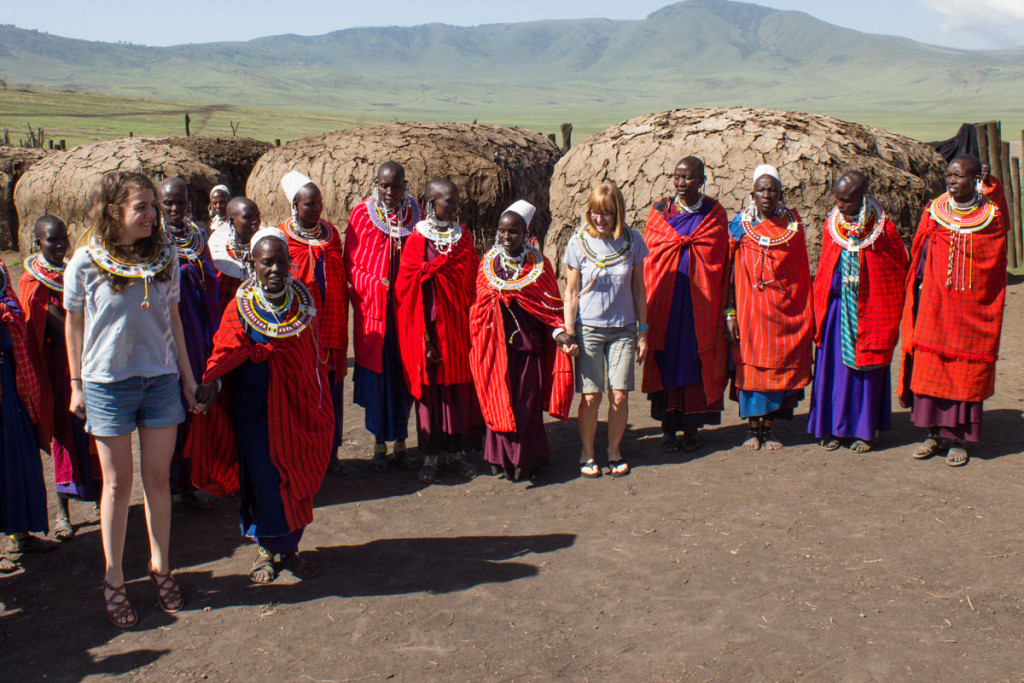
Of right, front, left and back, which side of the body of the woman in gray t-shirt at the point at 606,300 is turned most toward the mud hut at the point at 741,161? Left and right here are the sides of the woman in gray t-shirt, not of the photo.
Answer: back

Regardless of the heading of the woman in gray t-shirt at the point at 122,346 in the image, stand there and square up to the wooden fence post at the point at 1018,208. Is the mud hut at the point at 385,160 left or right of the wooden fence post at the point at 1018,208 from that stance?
left

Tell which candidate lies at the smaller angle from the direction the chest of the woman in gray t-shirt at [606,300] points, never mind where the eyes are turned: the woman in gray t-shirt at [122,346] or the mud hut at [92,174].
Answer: the woman in gray t-shirt

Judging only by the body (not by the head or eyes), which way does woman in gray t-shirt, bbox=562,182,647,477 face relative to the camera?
toward the camera

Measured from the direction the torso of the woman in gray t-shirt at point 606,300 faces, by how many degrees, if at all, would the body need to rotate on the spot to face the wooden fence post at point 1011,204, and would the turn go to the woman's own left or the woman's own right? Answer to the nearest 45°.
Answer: approximately 135° to the woman's own left

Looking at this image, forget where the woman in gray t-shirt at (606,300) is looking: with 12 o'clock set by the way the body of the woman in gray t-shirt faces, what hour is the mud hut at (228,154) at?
The mud hut is roughly at 5 o'clock from the woman in gray t-shirt.

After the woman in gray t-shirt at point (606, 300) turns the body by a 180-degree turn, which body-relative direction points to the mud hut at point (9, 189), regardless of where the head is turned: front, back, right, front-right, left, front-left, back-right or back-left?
front-left

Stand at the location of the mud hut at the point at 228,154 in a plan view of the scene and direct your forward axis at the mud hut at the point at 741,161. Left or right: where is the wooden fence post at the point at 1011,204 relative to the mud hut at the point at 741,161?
left
